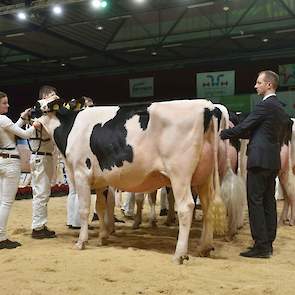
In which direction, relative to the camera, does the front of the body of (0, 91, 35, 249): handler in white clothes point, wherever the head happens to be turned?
to the viewer's right

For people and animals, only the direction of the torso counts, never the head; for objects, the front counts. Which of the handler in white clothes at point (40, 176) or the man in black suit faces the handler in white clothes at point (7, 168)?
the man in black suit

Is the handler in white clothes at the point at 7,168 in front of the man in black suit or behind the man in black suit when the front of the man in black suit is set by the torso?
in front

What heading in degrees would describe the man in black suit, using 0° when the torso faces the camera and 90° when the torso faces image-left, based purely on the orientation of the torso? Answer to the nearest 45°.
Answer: approximately 90°

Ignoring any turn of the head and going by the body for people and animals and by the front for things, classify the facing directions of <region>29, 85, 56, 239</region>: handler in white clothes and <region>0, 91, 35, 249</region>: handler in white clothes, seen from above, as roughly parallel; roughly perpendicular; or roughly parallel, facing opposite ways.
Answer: roughly parallel

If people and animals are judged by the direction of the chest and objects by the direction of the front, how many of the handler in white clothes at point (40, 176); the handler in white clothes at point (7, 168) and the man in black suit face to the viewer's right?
2

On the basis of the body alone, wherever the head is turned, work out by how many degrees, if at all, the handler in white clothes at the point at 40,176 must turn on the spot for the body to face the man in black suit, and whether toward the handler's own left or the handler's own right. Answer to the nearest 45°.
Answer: approximately 45° to the handler's own right

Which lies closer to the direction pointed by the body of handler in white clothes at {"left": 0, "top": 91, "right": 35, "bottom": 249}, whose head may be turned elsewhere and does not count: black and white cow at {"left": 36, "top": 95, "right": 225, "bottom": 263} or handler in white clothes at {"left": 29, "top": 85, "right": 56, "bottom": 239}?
the black and white cow

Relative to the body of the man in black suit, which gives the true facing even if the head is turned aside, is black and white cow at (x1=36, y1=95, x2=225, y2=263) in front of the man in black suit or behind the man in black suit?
in front

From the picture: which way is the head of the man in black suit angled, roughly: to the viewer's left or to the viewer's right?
to the viewer's left

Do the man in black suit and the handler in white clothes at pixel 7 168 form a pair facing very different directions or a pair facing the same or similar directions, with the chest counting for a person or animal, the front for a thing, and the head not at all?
very different directions

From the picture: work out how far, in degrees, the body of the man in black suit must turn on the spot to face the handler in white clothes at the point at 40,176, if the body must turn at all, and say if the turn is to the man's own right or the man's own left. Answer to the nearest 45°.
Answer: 0° — they already face them

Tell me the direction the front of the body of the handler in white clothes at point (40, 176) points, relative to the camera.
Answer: to the viewer's right

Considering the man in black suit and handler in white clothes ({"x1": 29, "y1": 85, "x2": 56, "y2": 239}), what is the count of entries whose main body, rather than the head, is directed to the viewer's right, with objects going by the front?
1

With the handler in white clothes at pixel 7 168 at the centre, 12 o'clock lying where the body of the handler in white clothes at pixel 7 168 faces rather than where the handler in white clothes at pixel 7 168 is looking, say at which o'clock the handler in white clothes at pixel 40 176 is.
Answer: the handler in white clothes at pixel 40 176 is roughly at 10 o'clock from the handler in white clothes at pixel 7 168.

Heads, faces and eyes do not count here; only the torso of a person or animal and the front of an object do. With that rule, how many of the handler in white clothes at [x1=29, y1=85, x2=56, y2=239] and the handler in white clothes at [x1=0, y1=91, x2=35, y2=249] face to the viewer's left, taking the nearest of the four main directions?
0
